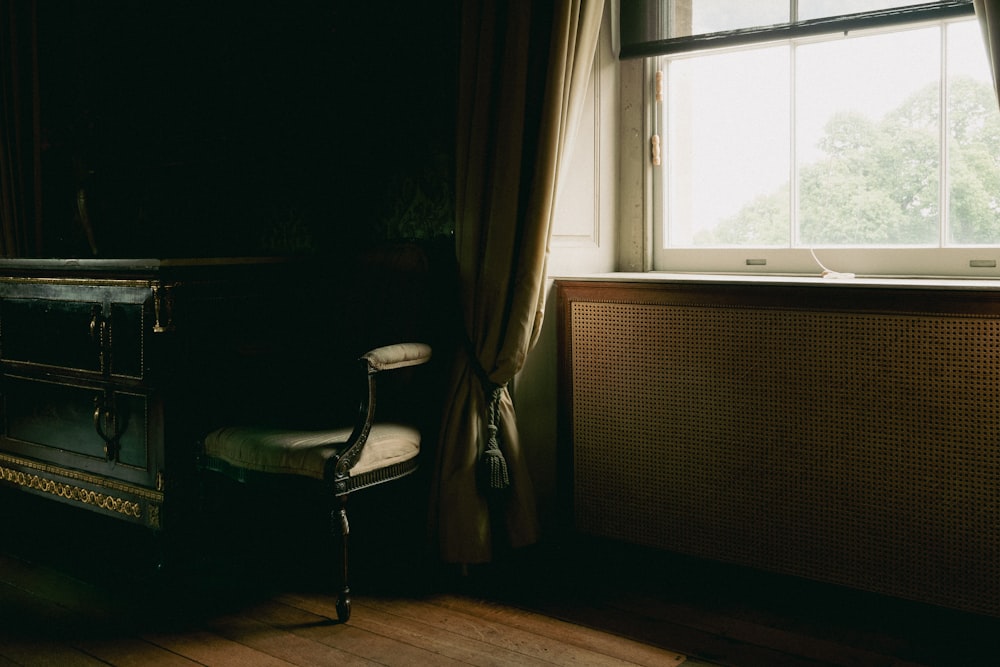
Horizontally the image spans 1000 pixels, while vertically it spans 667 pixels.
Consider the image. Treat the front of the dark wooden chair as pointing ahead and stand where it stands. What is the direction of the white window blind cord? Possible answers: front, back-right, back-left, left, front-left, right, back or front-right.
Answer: back-left

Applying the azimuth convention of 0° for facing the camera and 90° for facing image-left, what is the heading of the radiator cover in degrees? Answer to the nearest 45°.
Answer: approximately 45°

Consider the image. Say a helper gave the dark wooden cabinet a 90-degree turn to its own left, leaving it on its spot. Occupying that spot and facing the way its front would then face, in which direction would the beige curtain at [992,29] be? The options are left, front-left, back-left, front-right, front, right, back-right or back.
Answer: front

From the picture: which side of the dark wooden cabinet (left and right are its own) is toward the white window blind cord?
left

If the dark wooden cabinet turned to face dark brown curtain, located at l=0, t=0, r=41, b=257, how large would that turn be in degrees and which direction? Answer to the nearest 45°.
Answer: approximately 135° to its right

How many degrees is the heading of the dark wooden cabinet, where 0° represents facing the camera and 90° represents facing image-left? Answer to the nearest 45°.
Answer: approximately 45°

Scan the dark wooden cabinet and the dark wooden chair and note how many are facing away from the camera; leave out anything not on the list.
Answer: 0

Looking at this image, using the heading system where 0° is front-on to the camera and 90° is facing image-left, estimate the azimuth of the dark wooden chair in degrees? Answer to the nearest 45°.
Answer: approximately 45°

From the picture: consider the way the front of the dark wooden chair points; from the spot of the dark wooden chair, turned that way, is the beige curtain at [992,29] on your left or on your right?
on your left

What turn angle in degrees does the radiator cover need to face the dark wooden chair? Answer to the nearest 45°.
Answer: approximately 45° to its right
